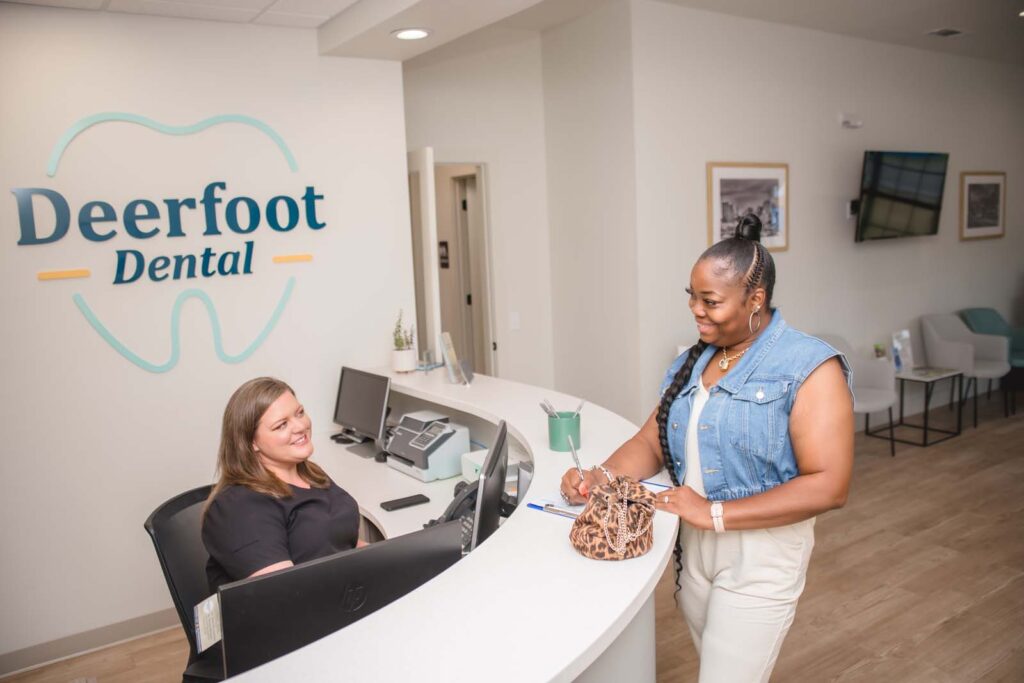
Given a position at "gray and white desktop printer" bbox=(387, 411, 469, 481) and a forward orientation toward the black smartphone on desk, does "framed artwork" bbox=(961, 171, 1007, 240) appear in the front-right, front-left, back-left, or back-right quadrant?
back-left

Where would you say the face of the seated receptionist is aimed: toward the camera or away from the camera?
toward the camera

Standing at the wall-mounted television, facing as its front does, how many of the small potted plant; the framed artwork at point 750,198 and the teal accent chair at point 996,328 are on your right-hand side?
2

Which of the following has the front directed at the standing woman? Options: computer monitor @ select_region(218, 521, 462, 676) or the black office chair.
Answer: the black office chair

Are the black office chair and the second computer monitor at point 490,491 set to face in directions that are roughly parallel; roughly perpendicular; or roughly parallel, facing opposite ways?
roughly parallel, facing opposite ways

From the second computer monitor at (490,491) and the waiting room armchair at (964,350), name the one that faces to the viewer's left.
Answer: the second computer monitor

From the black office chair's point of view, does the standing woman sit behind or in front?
in front

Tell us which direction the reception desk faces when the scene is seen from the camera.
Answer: facing to the right of the viewer

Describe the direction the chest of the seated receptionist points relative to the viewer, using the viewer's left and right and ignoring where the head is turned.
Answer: facing the viewer and to the right of the viewer

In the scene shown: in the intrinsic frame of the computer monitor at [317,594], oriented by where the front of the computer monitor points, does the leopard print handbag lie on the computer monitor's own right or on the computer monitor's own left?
on the computer monitor's own right

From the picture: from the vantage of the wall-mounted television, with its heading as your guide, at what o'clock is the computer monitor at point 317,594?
The computer monitor is roughly at 2 o'clock from the wall-mounted television.

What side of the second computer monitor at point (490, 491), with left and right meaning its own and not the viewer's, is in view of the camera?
left

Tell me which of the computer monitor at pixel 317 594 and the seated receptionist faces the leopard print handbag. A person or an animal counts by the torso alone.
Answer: the seated receptionist

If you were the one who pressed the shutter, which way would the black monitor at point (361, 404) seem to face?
facing the viewer and to the left of the viewer

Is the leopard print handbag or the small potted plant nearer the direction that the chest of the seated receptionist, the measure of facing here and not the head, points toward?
the leopard print handbag

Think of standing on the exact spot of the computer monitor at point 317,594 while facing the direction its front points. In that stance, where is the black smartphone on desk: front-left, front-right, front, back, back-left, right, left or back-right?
front-right
